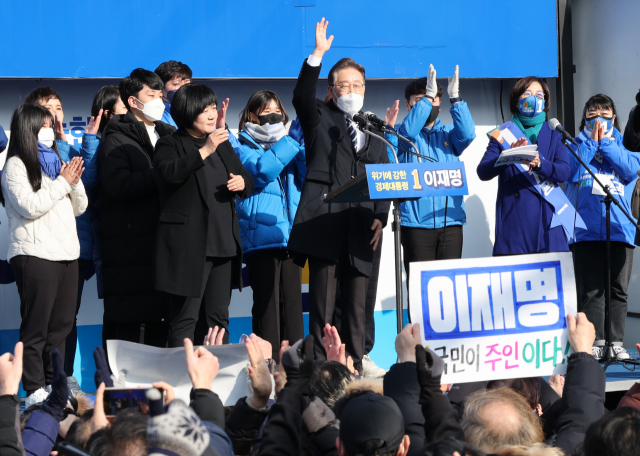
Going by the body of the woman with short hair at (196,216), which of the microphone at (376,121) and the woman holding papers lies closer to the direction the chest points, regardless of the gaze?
the microphone

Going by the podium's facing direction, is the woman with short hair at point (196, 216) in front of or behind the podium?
behind

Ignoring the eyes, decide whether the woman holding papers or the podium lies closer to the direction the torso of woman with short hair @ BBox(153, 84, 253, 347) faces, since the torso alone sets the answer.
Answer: the podium
